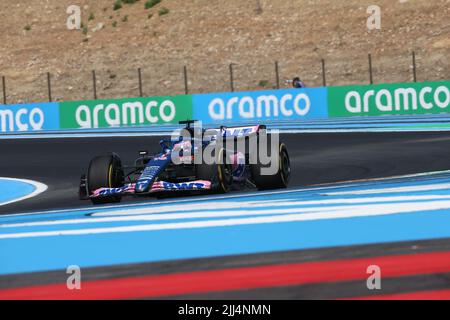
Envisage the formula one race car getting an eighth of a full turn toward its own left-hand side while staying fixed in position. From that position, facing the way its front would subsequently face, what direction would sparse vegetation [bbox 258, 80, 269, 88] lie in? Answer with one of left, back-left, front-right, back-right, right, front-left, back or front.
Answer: back

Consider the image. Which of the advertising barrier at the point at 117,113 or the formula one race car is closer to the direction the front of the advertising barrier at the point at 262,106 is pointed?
the formula one race car

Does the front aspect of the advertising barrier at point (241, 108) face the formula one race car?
yes

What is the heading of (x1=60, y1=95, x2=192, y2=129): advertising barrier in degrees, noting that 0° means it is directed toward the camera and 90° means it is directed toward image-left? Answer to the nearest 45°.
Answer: approximately 0°

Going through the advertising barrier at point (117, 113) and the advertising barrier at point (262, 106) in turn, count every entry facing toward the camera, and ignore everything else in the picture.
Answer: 2

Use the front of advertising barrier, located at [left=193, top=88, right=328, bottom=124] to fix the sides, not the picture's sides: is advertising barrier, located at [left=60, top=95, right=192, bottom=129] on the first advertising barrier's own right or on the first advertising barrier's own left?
on the first advertising barrier's own right

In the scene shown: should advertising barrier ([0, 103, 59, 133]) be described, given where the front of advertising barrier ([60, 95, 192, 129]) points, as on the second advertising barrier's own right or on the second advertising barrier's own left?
on the second advertising barrier's own right

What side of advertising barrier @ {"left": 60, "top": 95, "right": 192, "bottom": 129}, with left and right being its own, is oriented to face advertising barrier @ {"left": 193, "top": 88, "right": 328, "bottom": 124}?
left

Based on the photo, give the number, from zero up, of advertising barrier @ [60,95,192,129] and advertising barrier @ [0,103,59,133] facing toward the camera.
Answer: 2

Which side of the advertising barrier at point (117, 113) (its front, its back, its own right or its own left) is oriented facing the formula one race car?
front
